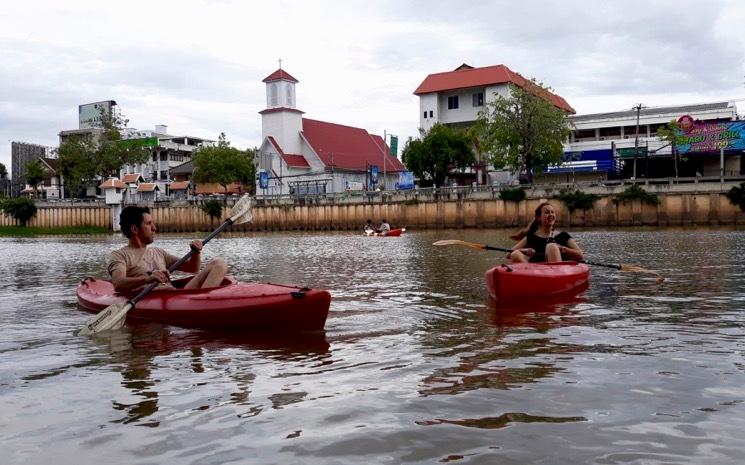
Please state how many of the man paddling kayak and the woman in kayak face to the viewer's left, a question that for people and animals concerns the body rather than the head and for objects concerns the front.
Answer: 0

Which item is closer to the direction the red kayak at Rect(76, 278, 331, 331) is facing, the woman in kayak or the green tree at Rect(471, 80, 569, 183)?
the woman in kayak

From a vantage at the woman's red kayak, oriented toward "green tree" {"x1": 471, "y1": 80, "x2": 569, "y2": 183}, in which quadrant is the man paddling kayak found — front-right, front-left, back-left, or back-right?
back-left

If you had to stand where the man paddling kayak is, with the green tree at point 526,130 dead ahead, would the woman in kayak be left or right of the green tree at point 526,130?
right

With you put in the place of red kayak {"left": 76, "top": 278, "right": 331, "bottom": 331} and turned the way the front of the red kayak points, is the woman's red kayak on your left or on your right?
on your left

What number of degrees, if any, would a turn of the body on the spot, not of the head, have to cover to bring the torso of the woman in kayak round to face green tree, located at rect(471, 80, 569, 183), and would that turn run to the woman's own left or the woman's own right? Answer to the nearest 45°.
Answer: approximately 180°

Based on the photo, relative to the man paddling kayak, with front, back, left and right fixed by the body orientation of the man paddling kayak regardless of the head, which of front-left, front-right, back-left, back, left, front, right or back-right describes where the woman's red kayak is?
front-left

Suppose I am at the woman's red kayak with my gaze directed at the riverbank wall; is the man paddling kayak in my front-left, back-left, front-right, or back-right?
back-left

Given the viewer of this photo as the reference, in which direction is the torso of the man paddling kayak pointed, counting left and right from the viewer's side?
facing the viewer and to the right of the viewer

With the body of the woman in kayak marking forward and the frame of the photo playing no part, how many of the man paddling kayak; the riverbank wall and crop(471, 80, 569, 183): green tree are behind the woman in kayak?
2

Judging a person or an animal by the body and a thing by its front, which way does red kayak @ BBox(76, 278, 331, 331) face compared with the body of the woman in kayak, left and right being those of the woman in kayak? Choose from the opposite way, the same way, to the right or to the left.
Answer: to the left

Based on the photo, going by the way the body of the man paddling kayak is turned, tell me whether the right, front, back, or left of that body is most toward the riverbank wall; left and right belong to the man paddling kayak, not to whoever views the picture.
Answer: left

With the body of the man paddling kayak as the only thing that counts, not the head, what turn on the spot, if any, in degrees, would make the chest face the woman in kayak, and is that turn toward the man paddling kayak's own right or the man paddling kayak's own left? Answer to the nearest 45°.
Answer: approximately 45° to the man paddling kayak's own left

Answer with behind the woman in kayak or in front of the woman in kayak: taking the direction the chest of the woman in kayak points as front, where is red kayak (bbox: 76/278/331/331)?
in front

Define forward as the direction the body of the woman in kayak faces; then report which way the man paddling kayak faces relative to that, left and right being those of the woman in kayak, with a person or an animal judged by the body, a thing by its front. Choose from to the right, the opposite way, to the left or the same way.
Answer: to the left
